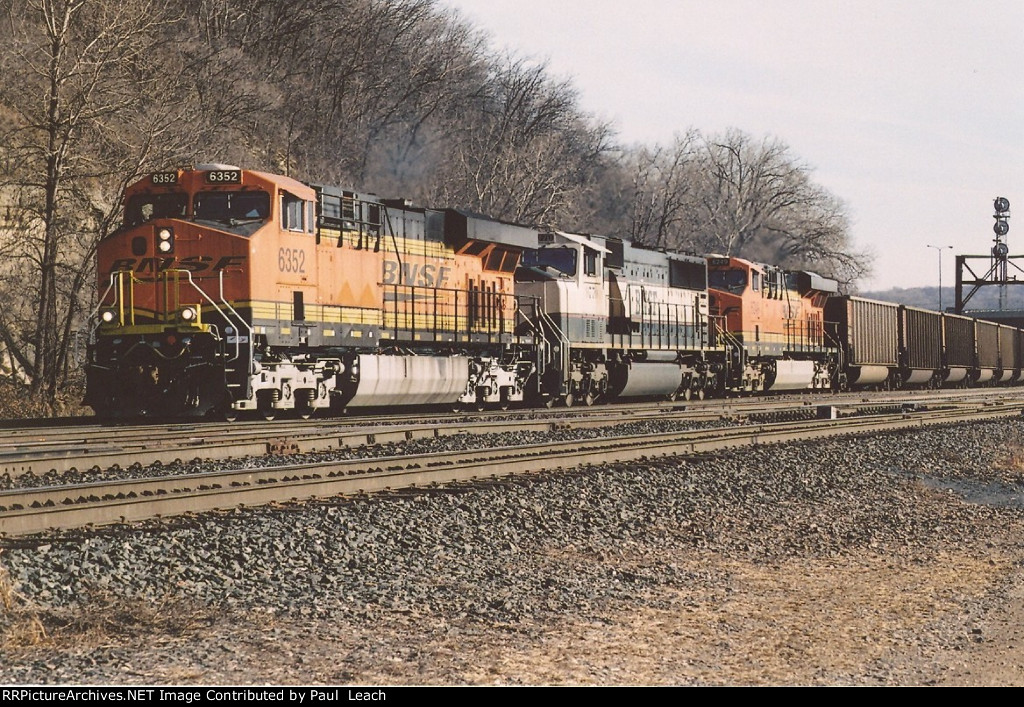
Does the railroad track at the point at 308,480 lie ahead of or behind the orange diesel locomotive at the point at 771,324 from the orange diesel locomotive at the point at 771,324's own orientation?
ahead

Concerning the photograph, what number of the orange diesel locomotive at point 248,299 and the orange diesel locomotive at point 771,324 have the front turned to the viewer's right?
0

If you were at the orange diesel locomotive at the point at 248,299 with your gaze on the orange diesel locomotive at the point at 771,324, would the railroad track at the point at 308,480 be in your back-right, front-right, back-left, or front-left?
back-right

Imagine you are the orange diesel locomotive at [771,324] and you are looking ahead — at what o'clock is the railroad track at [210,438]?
The railroad track is roughly at 11 o'clock from the orange diesel locomotive.

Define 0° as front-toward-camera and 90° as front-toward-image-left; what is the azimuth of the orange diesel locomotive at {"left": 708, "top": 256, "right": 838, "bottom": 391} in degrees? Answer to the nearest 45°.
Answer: approximately 45°

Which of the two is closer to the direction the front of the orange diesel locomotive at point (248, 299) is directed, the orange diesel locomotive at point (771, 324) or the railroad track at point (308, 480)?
the railroad track

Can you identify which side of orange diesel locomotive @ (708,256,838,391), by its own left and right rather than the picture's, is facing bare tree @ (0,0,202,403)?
front

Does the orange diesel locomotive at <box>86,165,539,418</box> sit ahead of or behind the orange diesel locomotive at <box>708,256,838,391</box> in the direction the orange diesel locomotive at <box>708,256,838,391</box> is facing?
ahead

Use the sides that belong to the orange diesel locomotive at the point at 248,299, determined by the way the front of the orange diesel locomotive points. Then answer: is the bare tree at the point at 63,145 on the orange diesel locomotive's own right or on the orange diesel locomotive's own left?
on the orange diesel locomotive's own right

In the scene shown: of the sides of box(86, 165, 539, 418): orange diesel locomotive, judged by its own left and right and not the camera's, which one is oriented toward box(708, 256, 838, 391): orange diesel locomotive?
back

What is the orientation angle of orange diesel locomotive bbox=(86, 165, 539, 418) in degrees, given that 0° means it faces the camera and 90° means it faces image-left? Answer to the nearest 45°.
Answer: approximately 45°

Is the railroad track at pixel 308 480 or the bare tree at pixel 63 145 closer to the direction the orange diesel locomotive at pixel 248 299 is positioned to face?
the railroad track
